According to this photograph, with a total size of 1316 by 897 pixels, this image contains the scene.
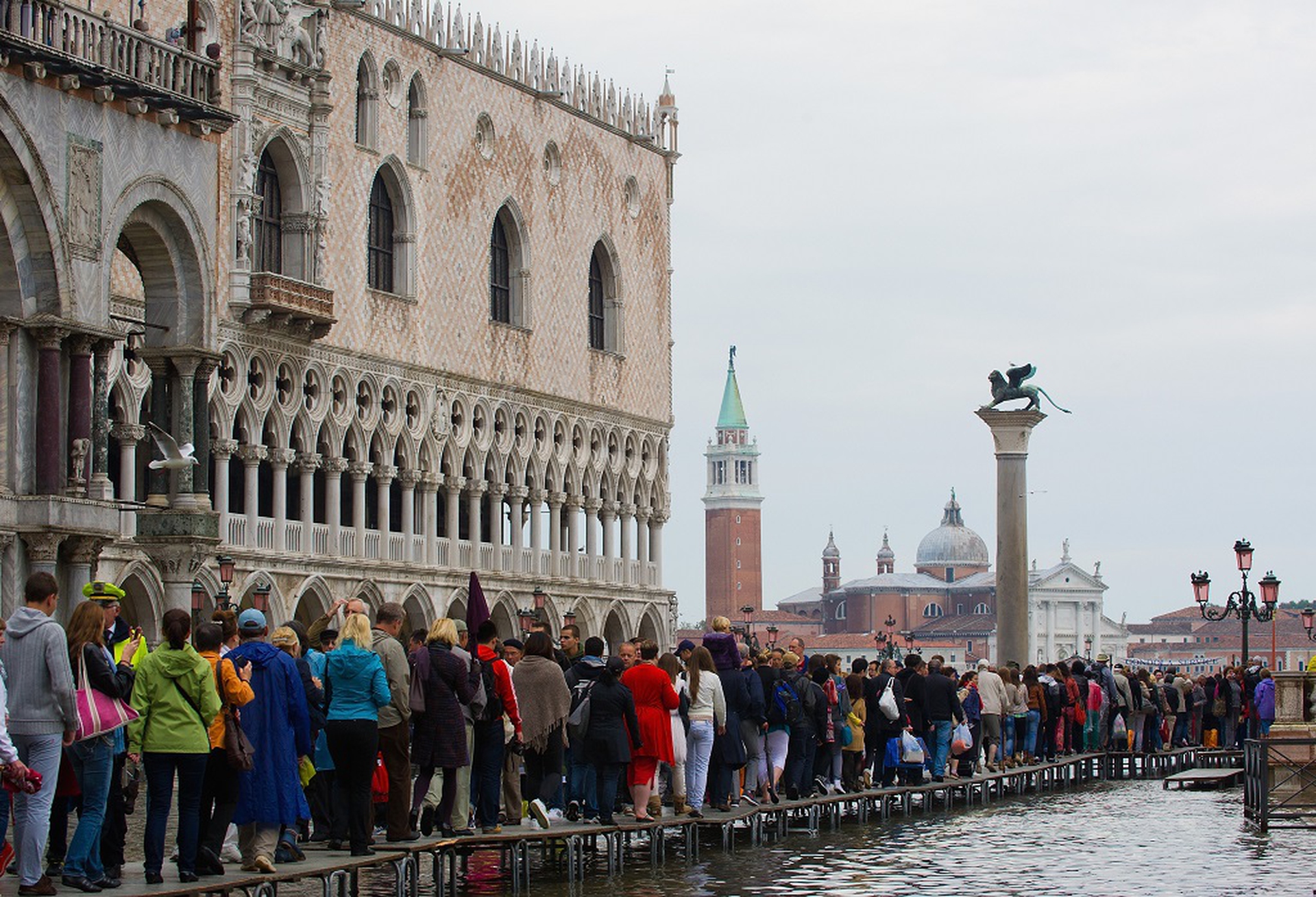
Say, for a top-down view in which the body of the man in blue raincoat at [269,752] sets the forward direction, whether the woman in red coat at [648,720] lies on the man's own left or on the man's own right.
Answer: on the man's own right

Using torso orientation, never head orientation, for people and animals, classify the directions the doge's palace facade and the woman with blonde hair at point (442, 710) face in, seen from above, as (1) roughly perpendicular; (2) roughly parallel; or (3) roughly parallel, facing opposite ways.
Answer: roughly perpendicular

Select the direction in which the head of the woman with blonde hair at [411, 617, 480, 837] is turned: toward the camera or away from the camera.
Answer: away from the camera

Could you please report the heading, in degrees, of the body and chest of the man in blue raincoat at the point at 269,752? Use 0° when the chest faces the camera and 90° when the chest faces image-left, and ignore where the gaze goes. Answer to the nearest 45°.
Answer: approximately 135°

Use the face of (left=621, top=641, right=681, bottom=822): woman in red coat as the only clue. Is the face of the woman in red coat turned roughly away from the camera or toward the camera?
away from the camera

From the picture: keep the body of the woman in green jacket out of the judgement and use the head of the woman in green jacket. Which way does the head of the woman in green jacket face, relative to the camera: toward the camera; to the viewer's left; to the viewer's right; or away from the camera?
away from the camera

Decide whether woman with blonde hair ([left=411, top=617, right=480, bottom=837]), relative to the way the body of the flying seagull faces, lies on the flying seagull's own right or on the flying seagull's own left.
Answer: on the flying seagull's own right

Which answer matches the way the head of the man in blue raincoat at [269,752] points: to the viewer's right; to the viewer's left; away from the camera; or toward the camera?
away from the camera

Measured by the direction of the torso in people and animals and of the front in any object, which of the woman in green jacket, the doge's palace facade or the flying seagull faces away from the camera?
the woman in green jacket

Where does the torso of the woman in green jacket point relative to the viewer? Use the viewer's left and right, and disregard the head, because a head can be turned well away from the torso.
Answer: facing away from the viewer

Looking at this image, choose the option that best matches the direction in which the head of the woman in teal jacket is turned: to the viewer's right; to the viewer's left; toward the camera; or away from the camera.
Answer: away from the camera

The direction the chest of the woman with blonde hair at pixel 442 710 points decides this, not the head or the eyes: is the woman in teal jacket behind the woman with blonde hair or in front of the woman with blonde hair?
behind

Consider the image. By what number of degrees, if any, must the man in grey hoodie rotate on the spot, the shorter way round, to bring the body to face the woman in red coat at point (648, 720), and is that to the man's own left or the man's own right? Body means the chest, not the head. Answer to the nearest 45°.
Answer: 0° — they already face them
